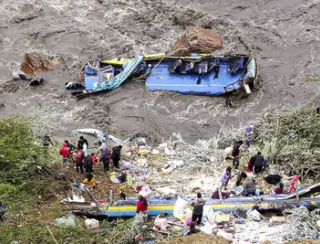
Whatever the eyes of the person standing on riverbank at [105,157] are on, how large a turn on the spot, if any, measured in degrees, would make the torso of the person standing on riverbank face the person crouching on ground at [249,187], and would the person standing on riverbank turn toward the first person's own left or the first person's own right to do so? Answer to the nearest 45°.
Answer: approximately 135° to the first person's own right

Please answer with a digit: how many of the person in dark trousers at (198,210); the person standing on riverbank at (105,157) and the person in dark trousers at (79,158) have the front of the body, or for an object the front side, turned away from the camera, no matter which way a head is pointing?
3

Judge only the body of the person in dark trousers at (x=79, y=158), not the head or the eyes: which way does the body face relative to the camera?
away from the camera

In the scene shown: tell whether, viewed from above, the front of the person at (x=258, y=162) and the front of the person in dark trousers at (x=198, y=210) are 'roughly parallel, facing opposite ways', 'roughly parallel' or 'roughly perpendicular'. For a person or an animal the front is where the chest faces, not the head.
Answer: roughly parallel

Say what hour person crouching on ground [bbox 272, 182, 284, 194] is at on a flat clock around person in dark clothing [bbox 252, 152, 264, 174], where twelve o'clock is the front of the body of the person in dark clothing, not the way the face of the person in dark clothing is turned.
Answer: The person crouching on ground is roughly at 5 o'clock from the person in dark clothing.

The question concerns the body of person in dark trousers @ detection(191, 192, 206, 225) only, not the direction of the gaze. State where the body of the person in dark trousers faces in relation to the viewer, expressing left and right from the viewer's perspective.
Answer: facing away from the viewer

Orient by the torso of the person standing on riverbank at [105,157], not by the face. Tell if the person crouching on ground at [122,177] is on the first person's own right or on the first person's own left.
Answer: on the first person's own right

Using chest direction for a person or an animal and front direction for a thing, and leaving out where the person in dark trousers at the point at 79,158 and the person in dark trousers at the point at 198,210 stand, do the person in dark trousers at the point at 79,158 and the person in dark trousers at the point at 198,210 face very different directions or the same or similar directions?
same or similar directions

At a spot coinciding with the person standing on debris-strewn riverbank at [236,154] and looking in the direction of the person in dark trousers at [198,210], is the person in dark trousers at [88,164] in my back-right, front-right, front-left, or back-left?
front-right

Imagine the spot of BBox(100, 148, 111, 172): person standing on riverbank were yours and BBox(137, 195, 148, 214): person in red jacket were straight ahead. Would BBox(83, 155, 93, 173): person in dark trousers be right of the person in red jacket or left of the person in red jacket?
right

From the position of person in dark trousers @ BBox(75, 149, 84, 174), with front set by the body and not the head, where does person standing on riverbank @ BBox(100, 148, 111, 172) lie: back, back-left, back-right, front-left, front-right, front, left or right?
right

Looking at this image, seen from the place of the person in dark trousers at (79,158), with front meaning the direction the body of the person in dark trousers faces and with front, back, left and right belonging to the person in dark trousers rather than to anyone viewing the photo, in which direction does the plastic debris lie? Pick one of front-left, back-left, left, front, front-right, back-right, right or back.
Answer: back

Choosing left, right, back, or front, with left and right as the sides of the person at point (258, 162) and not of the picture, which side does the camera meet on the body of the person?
back

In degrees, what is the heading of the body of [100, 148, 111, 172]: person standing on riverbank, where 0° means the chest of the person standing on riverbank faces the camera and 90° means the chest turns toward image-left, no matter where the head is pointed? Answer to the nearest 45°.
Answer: approximately 180°

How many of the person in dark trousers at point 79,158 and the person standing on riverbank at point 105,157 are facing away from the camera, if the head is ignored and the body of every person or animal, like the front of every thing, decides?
2

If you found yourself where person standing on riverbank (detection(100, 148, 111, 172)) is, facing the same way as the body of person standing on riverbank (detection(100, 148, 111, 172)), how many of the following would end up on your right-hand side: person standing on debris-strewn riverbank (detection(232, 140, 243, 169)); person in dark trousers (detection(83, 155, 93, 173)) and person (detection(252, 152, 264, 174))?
2
